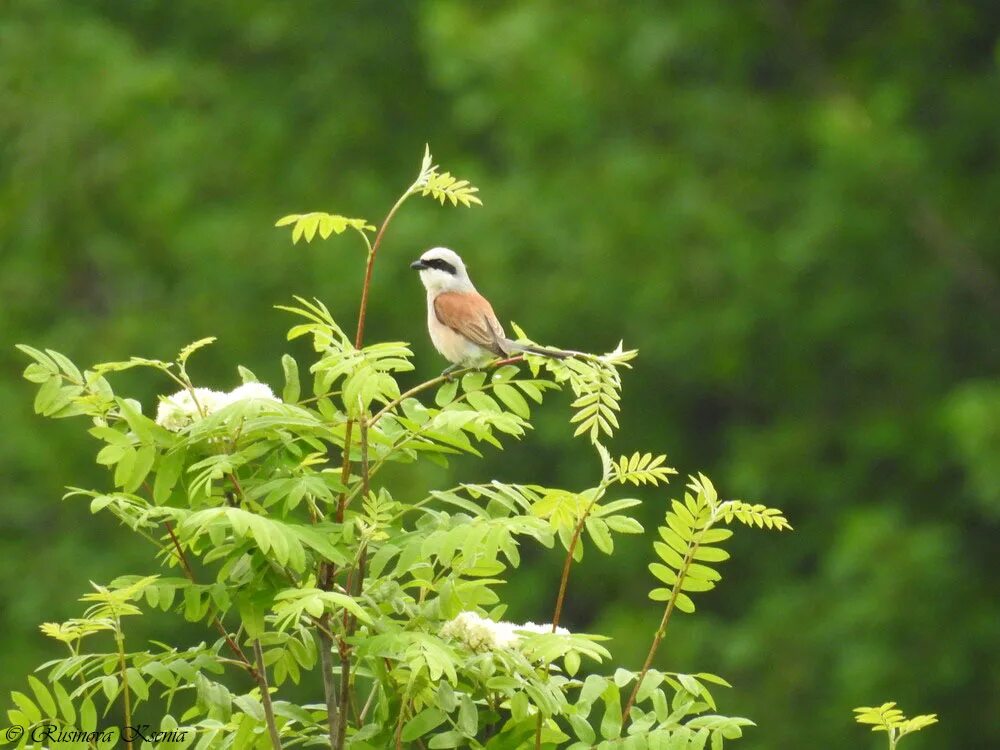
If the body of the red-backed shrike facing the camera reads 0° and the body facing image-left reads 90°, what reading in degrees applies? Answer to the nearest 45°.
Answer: approximately 90°
